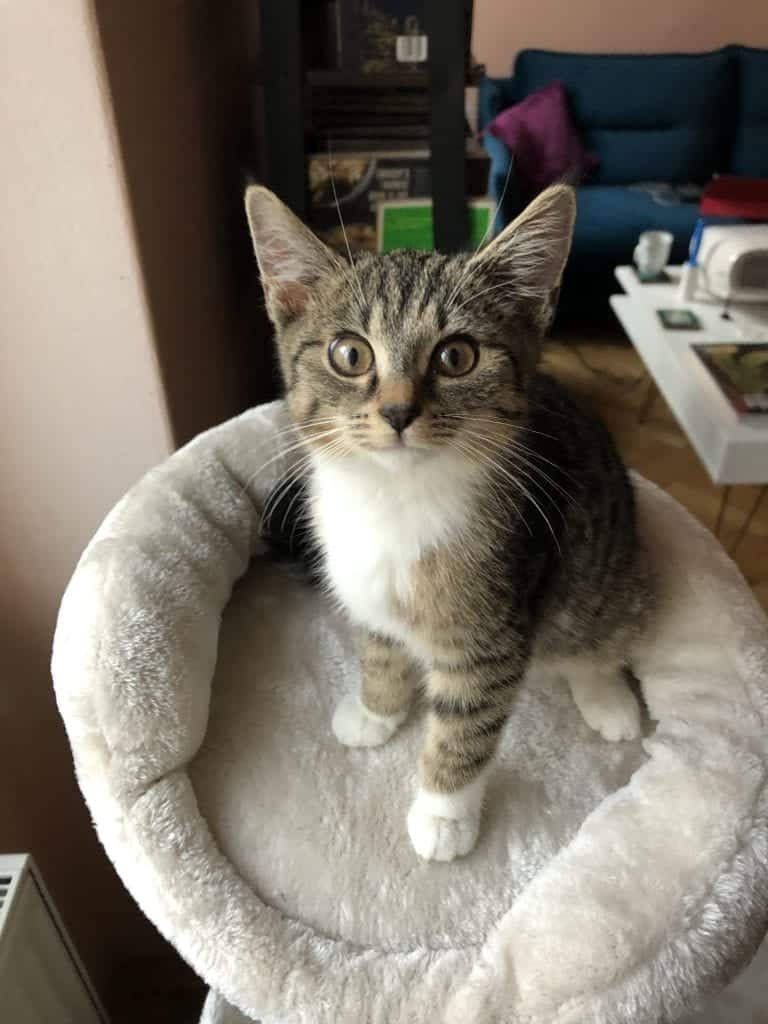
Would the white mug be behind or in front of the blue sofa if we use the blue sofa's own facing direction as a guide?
in front

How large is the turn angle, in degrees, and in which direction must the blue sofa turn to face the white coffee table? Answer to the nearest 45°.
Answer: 0° — it already faces it

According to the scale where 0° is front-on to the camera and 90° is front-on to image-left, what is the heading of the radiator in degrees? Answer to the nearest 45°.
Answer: approximately 270°

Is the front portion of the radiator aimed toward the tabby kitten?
yes

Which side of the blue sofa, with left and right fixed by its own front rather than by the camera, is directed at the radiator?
front

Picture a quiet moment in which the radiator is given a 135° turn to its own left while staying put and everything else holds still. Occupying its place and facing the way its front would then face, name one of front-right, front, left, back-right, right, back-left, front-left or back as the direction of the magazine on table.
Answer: back-right

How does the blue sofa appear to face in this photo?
toward the camera

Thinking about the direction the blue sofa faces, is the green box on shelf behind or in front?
in front
